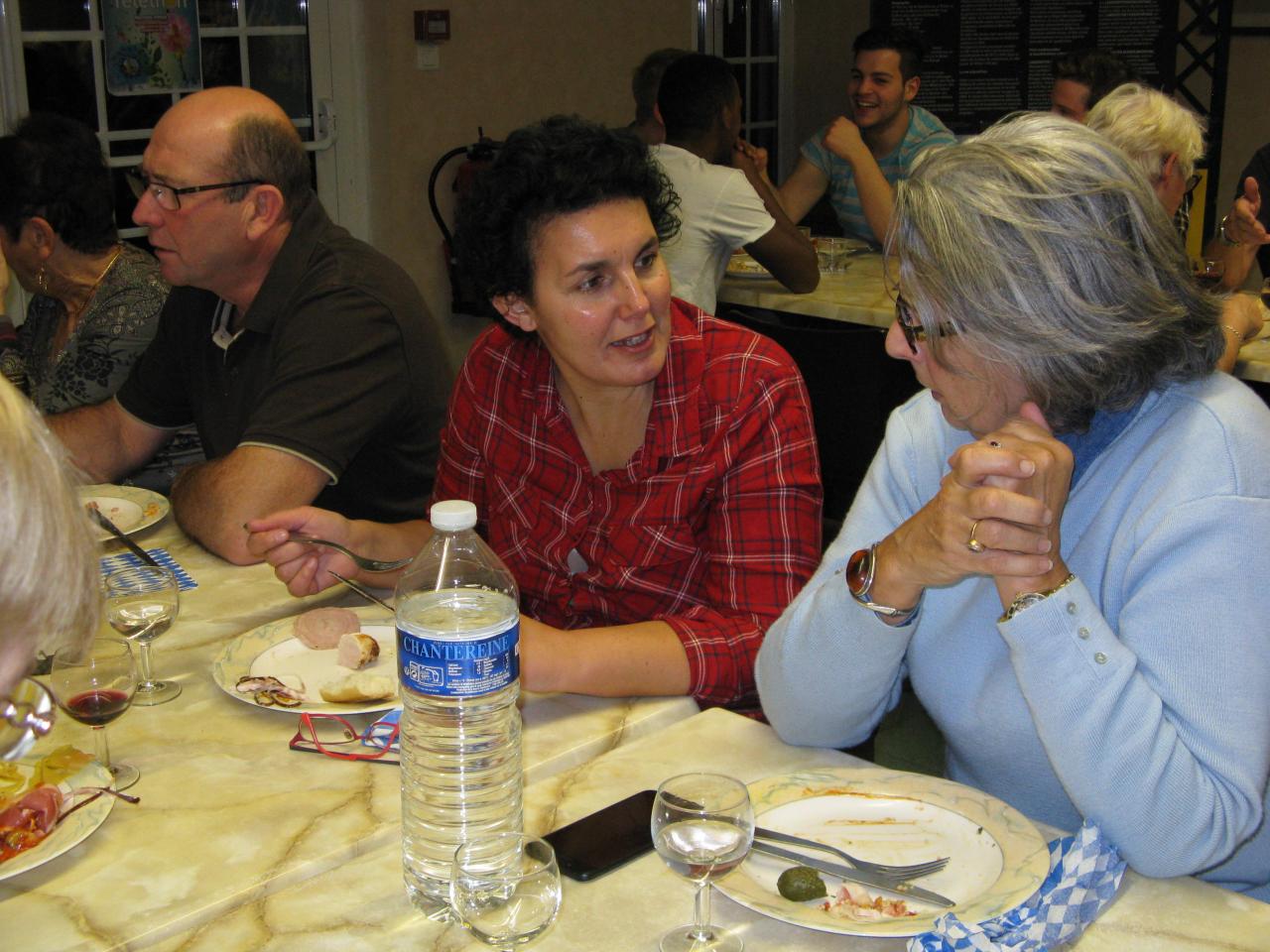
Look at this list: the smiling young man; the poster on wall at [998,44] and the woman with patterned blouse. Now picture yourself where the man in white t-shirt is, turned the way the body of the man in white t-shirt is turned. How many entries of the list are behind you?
1

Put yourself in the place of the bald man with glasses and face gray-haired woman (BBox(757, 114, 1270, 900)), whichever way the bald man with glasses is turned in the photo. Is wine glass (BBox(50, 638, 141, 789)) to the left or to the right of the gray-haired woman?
right

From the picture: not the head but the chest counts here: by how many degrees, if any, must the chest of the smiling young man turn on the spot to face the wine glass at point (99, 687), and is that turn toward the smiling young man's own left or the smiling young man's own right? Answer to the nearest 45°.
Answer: approximately 45° to the smiling young man's own left

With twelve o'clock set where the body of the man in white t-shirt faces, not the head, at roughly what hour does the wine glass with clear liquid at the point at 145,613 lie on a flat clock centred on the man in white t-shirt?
The wine glass with clear liquid is roughly at 5 o'clock from the man in white t-shirt.

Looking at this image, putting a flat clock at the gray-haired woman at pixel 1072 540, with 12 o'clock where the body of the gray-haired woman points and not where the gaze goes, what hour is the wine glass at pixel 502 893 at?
The wine glass is roughly at 12 o'clock from the gray-haired woman.

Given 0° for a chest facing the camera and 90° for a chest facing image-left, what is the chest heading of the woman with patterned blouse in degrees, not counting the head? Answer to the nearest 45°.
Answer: approximately 45°

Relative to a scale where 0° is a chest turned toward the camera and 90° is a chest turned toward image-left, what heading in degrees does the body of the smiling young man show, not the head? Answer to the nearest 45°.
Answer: approximately 45°

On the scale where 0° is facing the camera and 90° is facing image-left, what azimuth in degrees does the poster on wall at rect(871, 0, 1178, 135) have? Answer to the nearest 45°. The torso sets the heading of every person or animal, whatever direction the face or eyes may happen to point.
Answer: approximately 0°

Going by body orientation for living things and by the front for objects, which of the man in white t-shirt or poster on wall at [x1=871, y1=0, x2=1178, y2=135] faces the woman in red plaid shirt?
the poster on wall

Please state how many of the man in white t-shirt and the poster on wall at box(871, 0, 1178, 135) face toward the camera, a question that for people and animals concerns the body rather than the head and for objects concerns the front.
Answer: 1

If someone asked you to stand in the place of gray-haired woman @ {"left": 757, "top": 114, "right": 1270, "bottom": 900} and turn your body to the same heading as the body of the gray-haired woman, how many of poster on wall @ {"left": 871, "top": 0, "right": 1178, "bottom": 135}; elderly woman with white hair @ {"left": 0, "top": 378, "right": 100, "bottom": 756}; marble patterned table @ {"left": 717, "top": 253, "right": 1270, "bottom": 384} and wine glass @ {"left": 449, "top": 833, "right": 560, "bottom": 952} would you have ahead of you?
2

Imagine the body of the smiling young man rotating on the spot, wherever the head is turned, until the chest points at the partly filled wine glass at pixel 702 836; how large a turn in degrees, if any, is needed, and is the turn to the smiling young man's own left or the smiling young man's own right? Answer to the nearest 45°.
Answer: approximately 45° to the smiling young man's own left

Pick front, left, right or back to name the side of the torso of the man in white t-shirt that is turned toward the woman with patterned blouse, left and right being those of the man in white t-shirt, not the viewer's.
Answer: back

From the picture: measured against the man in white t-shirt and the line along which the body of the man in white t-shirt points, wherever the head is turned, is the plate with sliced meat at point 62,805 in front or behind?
behind

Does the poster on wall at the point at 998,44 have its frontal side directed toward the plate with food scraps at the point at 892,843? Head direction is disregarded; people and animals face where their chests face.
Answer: yes

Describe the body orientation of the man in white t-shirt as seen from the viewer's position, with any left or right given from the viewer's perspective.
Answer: facing away from the viewer and to the right of the viewer

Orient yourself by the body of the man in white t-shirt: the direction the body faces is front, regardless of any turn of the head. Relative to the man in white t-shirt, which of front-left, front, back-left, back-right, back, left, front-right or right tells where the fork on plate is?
back-right
